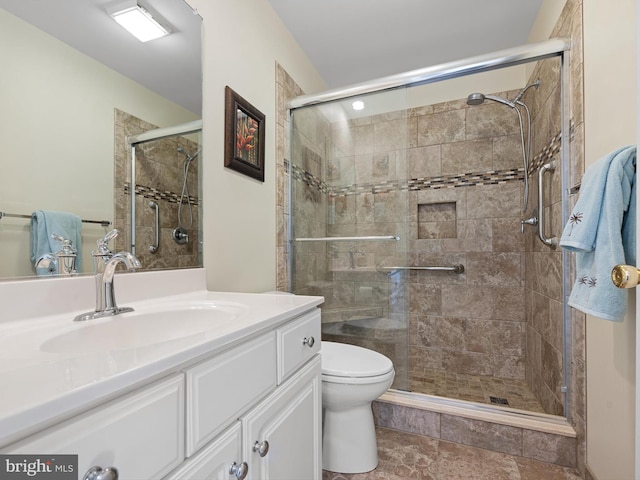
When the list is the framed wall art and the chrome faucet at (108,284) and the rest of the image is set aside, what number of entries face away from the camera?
0

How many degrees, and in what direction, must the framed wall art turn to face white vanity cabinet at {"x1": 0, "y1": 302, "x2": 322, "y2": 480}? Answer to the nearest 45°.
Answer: approximately 45° to its right

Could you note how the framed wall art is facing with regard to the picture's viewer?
facing the viewer and to the right of the viewer

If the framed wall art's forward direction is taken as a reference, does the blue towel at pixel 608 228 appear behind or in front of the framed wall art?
in front

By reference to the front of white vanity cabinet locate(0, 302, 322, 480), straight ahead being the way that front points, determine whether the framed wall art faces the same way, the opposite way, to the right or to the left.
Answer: the same way

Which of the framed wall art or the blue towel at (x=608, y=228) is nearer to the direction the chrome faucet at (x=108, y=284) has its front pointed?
the blue towel

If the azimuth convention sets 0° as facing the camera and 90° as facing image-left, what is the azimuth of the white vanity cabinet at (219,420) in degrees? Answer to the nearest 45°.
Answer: approximately 315°

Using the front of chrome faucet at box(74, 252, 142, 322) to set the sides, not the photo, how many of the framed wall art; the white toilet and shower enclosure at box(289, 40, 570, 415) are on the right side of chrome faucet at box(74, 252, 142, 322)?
0

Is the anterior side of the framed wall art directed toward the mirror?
no

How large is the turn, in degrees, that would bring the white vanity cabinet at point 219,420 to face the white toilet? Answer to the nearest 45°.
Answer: approximately 90° to its left
